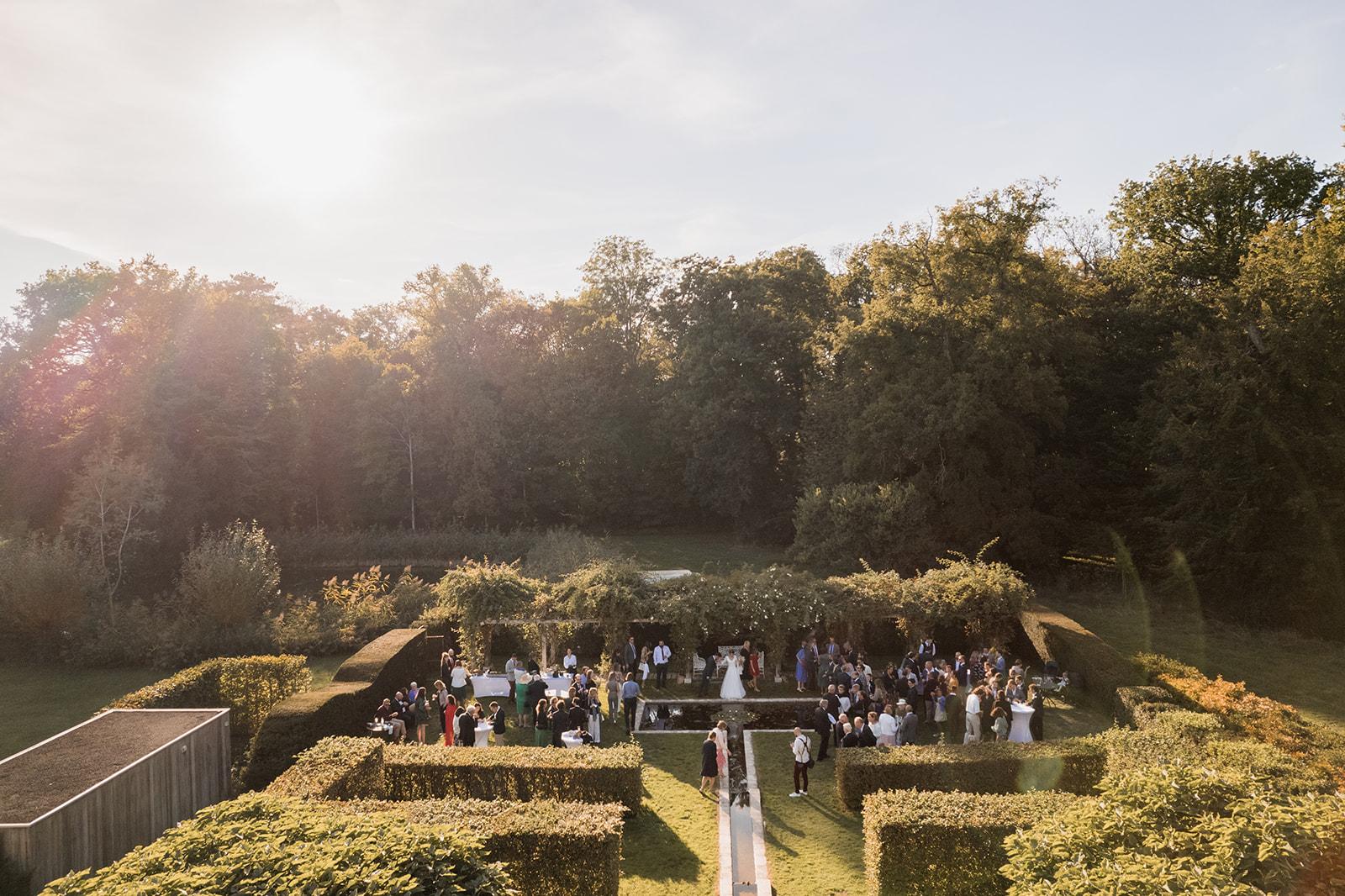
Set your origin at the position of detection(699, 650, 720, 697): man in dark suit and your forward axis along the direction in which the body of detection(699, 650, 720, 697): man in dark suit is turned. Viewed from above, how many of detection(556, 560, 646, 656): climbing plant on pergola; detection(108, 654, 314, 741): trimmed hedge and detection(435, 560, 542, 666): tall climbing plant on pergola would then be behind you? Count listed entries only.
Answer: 3

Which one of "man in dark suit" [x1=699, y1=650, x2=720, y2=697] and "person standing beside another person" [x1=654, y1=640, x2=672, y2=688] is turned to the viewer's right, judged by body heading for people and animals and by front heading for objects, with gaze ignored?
the man in dark suit

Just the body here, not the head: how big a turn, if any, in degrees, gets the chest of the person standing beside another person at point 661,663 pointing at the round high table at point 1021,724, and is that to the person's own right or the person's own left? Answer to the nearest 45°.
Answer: approximately 45° to the person's own left

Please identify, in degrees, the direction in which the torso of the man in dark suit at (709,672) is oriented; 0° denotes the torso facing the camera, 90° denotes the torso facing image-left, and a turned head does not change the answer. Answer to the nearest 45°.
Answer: approximately 270°
